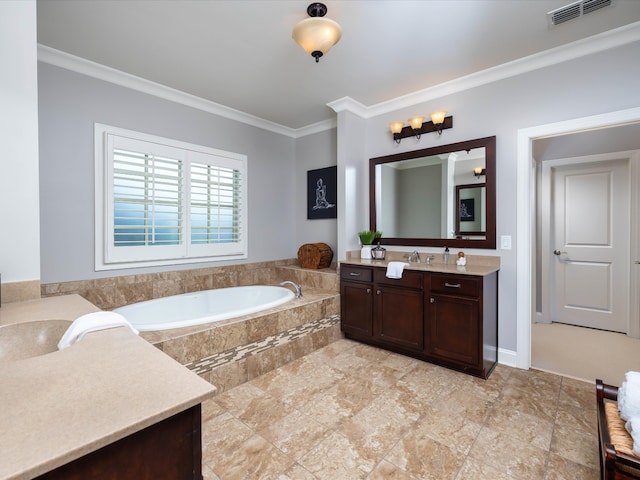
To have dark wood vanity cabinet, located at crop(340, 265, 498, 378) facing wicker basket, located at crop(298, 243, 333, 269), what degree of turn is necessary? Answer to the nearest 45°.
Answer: approximately 90° to its right

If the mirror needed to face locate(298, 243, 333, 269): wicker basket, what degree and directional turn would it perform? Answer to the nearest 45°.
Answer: approximately 45° to its right

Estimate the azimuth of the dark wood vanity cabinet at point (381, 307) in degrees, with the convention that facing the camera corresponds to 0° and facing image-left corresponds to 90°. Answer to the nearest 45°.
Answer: approximately 45°

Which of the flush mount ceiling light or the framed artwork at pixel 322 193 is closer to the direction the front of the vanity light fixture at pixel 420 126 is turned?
the flush mount ceiling light

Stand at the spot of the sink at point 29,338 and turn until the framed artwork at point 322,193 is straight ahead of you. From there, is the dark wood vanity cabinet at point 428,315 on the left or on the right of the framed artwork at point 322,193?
right

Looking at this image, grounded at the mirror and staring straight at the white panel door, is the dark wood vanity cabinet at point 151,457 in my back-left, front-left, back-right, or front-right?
back-right
